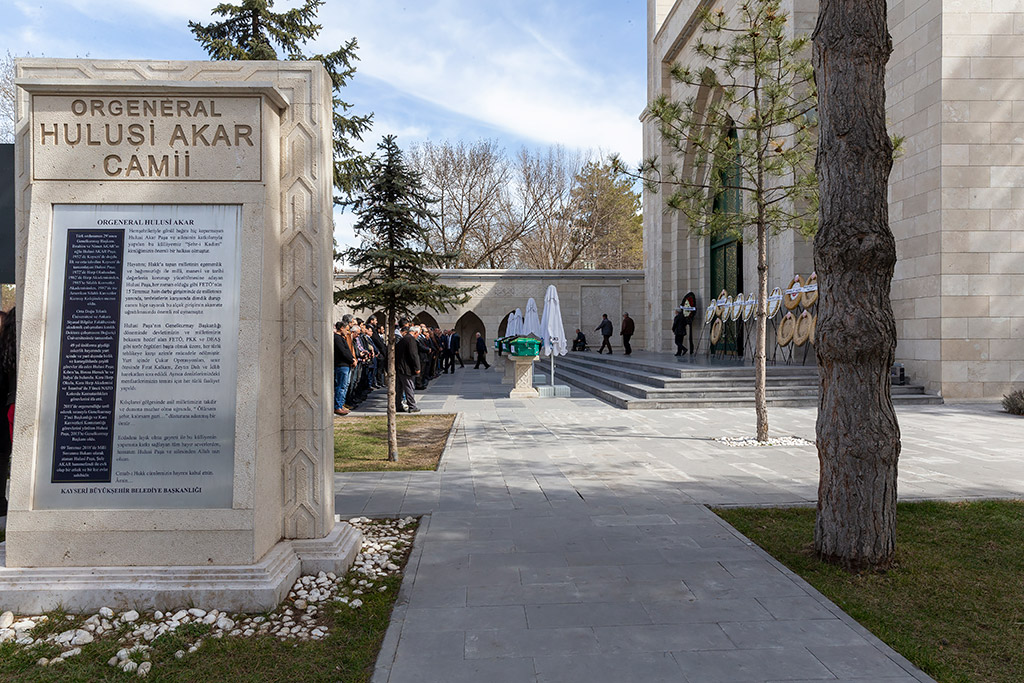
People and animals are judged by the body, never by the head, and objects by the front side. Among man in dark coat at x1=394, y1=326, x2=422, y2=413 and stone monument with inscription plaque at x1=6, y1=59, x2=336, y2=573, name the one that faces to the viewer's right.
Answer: the man in dark coat

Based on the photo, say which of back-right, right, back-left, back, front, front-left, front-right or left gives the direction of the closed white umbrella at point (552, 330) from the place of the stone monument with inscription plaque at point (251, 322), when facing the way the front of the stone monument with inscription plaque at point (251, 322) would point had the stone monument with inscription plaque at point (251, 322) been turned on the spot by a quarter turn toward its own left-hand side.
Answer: front-left

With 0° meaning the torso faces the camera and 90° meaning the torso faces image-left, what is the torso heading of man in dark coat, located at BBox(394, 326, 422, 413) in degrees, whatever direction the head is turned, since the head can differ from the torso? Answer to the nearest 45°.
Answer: approximately 270°

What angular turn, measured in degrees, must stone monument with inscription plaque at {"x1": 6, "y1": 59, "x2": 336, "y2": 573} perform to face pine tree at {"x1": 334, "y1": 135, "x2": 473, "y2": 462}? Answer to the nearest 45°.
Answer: approximately 135° to its left

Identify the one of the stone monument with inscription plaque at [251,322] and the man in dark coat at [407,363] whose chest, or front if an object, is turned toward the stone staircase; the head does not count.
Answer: the man in dark coat

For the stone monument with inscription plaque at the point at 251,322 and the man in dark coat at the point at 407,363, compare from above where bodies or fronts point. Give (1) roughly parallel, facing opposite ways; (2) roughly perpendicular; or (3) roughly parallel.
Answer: roughly perpendicular

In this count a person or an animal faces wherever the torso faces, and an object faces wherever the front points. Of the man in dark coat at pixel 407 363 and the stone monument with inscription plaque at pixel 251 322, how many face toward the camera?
1

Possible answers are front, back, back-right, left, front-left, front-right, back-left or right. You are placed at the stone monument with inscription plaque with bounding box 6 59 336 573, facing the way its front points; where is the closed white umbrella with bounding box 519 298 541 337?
back-left

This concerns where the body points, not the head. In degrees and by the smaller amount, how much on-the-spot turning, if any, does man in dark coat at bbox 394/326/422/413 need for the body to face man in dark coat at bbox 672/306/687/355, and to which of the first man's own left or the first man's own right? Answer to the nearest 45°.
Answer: approximately 45° to the first man's own left

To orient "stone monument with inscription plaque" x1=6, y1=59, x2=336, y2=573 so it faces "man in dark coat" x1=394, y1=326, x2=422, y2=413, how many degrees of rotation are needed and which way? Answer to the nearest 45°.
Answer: approximately 135° to its left

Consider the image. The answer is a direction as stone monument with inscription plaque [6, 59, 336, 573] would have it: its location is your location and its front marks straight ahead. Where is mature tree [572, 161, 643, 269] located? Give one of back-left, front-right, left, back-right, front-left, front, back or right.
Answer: back-left

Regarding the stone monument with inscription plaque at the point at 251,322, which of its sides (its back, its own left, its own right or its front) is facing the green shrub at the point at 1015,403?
left

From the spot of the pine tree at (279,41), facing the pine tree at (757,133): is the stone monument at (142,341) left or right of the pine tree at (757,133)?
right

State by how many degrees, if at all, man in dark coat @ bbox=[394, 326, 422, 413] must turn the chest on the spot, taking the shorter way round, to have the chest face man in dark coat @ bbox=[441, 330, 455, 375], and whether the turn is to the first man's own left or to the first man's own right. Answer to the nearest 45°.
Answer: approximately 90° to the first man's own left

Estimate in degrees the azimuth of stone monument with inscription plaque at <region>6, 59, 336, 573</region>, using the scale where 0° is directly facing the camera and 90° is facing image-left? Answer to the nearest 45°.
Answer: approximately 0°
